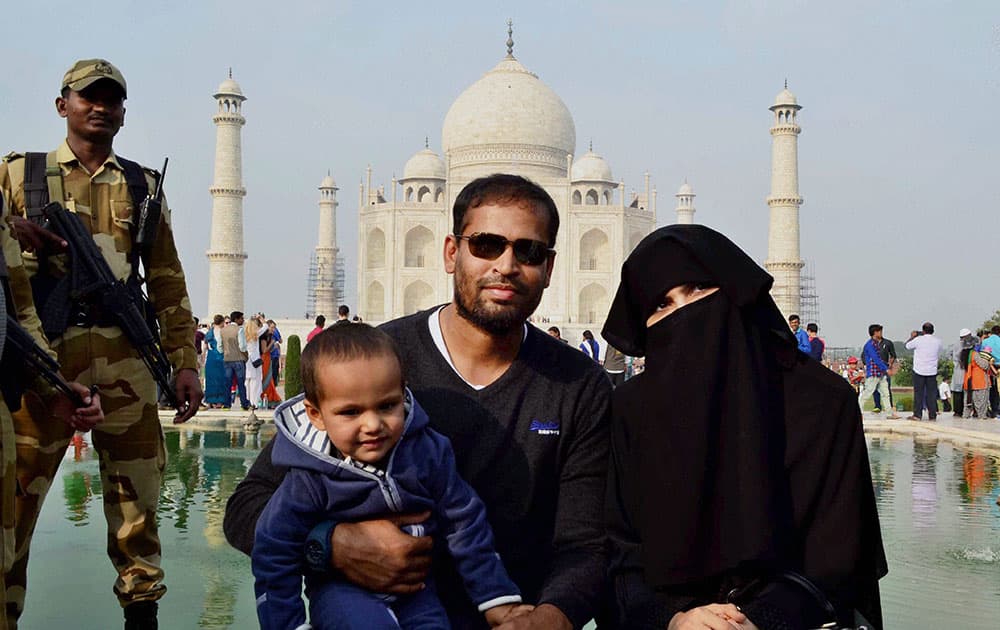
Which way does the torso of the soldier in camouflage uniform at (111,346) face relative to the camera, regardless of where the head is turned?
toward the camera

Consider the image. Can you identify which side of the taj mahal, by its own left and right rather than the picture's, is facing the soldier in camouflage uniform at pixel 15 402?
front

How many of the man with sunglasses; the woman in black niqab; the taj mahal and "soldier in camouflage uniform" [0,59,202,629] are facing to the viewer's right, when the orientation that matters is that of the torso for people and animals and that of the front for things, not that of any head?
0

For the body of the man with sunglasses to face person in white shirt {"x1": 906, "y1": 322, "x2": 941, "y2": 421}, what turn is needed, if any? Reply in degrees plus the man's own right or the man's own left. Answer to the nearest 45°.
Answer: approximately 135° to the man's own left

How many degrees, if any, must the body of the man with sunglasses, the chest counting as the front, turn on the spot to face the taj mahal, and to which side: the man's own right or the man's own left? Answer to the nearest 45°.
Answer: approximately 180°

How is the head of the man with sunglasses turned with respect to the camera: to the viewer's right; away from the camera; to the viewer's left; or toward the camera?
toward the camera

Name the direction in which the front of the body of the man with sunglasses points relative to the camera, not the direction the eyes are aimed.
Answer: toward the camera

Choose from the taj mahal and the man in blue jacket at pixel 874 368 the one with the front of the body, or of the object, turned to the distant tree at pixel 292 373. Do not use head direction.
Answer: the taj mahal

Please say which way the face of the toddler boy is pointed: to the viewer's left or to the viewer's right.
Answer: to the viewer's right

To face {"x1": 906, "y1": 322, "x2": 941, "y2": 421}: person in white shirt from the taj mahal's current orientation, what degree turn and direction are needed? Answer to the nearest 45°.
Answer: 0° — it already faces them

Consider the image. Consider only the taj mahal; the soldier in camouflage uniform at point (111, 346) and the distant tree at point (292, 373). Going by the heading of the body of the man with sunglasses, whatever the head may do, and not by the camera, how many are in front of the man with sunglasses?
0

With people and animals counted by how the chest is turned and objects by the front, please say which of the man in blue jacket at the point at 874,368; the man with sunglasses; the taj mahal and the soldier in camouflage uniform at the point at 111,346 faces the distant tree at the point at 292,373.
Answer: the taj mahal

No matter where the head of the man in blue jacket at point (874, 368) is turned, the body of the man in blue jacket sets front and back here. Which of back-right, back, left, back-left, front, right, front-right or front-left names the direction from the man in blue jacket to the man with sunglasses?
right
